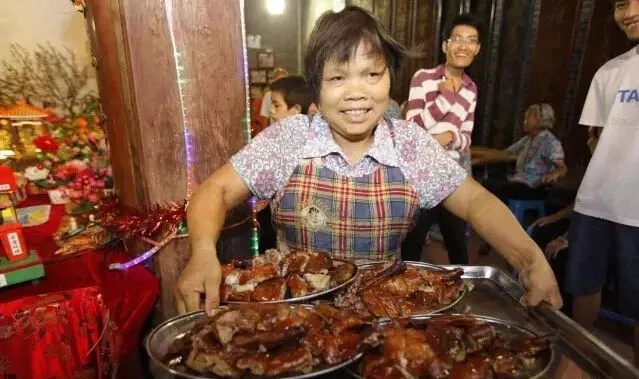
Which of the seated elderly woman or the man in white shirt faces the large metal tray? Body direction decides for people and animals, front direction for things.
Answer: the man in white shirt

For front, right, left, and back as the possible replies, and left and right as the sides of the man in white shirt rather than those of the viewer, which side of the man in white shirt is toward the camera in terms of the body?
front

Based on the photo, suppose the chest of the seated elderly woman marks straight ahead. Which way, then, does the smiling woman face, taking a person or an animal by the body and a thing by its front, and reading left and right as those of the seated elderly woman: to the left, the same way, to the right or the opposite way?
to the left

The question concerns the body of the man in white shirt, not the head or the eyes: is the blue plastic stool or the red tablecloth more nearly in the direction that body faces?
the red tablecloth

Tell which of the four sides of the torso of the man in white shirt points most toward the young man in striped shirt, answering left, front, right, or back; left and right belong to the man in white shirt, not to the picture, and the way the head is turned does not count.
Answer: right

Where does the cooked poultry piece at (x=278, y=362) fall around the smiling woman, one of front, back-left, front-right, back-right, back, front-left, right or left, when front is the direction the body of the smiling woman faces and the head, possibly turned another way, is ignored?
front

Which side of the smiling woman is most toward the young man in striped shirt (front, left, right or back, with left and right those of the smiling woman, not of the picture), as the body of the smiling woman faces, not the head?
back

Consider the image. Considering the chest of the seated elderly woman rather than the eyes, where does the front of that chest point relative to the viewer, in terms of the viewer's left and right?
facing to the left of the viewer

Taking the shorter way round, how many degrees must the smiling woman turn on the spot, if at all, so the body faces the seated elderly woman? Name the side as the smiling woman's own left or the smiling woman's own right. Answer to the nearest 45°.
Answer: approximately 135° to the smiling woman's own left

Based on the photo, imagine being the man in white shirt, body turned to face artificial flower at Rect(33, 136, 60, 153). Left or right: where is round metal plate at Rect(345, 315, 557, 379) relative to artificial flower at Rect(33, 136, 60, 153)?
left

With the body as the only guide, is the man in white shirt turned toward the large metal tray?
yes

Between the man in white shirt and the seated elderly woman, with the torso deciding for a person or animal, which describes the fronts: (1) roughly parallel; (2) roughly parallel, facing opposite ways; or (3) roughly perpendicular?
roughly perpendicular

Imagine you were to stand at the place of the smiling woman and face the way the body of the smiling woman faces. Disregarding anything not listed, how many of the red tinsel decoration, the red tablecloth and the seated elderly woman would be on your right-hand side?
2
